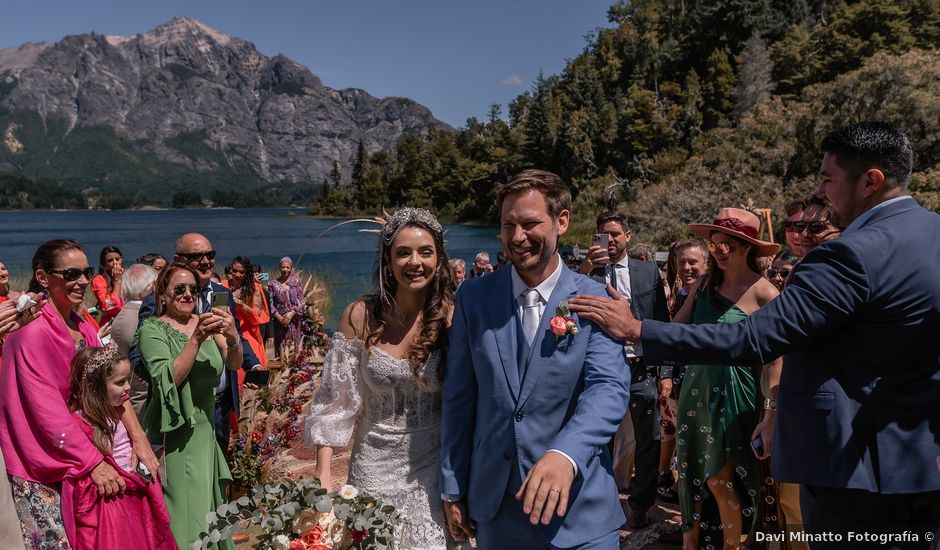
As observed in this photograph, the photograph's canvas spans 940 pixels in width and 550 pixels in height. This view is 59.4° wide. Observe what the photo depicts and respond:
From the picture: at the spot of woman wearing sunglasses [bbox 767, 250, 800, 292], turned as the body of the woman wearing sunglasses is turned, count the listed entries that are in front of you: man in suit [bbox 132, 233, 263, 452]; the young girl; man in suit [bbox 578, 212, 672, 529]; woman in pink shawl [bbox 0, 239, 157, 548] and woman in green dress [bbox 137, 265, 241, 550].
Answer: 5

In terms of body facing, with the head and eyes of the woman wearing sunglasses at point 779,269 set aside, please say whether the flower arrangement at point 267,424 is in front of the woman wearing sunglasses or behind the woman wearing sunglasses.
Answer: in front

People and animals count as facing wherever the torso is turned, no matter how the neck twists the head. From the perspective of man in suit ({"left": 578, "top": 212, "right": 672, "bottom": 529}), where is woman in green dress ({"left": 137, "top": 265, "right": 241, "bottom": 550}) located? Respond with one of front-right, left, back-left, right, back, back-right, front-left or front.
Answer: front

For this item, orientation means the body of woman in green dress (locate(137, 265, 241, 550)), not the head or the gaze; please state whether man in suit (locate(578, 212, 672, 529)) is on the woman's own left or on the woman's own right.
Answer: on the woman's own left

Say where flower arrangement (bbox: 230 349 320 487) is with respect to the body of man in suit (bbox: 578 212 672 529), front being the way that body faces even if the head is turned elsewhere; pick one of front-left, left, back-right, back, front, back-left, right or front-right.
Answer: front-right

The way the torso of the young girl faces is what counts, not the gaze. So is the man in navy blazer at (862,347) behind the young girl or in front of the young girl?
in front

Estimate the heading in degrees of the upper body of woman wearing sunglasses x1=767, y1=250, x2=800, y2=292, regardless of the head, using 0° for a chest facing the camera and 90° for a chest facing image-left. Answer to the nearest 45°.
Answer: approximately 45°

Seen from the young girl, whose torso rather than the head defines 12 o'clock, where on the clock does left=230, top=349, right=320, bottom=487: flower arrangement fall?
The flower arrangement is roughly at 10 o'clock from the young girl.

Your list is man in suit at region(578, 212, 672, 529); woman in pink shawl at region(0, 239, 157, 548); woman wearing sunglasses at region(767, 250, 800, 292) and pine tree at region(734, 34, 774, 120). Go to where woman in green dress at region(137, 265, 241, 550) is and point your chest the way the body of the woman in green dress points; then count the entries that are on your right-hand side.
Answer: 1

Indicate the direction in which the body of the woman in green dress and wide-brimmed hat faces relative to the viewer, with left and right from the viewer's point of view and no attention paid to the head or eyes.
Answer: facing the viewer and to the left of the viewer

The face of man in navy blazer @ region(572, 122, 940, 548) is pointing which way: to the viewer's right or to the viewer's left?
to the viewer's left
